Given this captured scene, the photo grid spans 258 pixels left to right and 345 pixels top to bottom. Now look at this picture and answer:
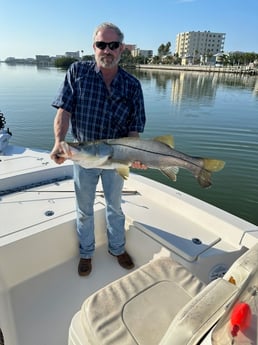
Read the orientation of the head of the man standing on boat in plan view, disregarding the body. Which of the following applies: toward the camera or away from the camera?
toward the camera

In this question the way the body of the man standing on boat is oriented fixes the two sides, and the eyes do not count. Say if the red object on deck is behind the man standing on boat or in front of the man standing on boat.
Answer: in front

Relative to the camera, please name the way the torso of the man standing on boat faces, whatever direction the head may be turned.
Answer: toward the camera

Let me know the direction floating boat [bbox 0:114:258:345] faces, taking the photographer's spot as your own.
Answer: facing away from the viewer and to the left of the viewer
